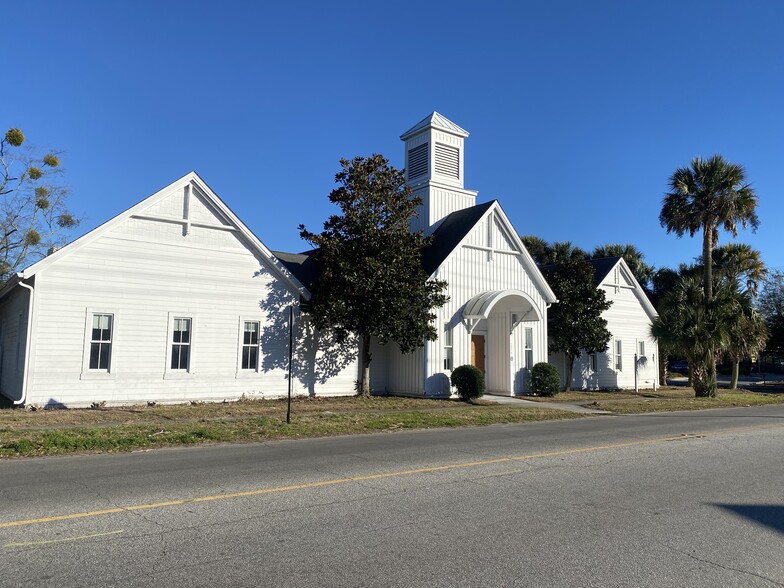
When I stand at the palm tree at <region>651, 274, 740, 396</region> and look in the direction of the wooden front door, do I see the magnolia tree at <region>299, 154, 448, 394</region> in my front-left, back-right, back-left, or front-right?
front-left

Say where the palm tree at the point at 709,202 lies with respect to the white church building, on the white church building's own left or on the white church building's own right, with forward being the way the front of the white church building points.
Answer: on the white church building's own left

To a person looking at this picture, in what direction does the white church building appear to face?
facing the viewer and to the right of the viewer

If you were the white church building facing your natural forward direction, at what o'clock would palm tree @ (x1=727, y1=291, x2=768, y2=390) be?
The palm tree is roughly at 10 o'clock from the white church building.

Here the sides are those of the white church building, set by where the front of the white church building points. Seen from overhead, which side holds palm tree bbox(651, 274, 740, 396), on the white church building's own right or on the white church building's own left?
on the white church building's own left

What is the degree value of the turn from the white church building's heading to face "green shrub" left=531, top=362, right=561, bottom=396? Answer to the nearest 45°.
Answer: approximately 45° to its left

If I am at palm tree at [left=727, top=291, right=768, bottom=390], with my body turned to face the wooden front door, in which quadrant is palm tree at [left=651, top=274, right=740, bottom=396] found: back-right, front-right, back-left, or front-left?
front-left
